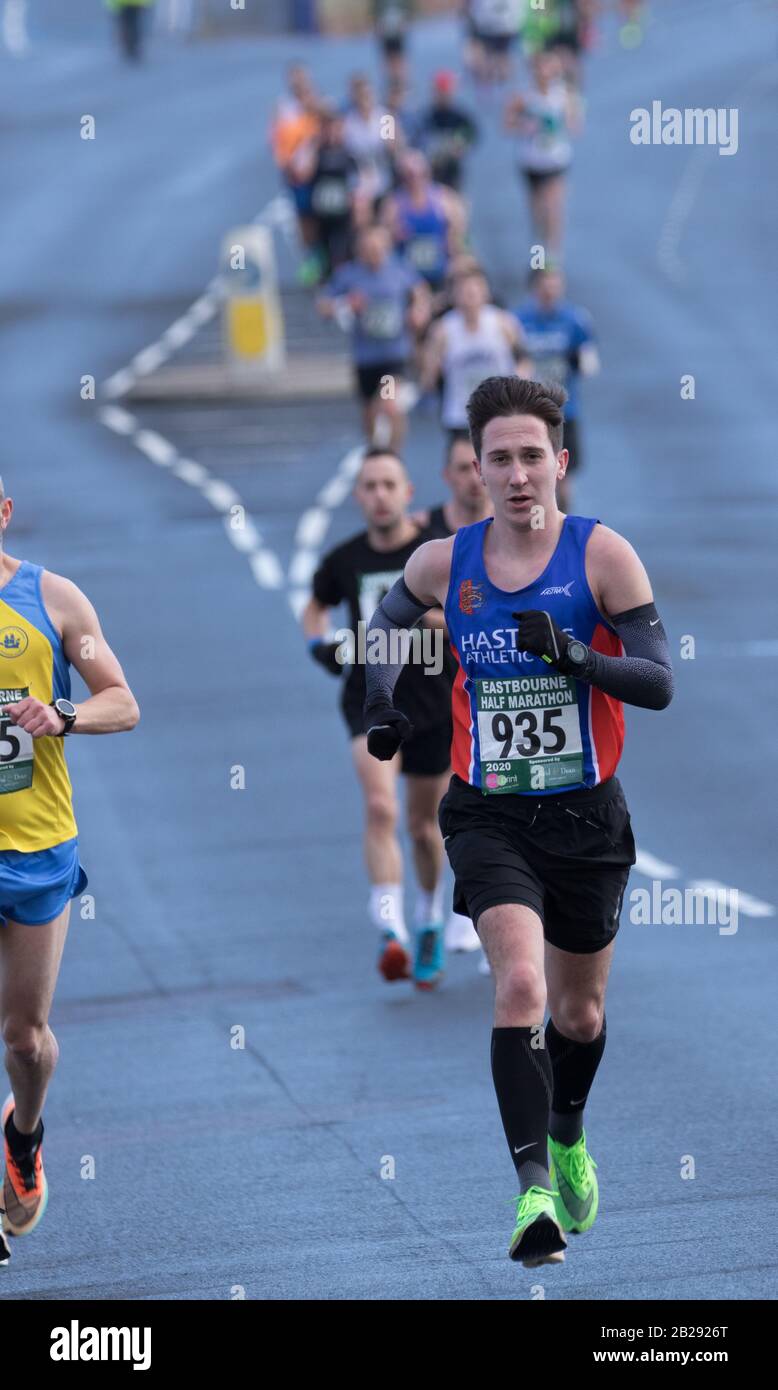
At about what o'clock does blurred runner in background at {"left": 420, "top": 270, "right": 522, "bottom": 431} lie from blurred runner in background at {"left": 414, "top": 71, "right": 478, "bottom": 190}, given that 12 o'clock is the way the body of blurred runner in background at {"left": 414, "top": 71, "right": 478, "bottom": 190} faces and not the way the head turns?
blurred runner in background at {"left": 420, "top": 270, "right": 522, "bottom": 431} is roughly at 12 o'clock from blurred runner in background at {"left": 414, "top": 71, "right": 478, "bottom": 190}.

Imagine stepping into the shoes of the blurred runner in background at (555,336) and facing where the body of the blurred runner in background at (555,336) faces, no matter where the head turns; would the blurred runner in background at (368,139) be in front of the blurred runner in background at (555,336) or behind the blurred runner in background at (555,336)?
behind

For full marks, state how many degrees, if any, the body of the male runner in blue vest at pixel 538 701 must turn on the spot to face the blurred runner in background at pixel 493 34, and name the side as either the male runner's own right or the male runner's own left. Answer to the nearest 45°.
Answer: approximately 180°

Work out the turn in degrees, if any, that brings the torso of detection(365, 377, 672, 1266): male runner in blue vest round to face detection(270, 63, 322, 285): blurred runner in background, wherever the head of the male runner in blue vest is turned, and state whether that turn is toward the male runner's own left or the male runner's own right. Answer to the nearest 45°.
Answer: approximately 180°

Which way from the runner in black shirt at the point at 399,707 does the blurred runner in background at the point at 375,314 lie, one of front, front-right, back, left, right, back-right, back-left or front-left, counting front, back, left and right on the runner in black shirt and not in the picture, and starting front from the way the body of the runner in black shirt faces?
back

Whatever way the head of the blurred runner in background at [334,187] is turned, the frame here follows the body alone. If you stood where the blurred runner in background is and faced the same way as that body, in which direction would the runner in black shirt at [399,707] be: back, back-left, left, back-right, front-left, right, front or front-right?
front

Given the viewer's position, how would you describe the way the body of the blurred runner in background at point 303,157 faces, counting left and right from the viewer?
facing the viewer

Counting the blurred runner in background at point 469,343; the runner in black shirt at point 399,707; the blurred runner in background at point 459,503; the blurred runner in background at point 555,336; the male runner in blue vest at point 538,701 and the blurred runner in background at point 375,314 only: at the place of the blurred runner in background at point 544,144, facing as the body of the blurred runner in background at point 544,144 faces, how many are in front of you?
6

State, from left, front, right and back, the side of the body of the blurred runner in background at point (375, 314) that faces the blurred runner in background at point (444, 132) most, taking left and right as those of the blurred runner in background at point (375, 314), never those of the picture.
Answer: back

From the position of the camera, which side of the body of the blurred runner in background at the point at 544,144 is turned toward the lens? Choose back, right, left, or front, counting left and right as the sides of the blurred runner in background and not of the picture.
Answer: front

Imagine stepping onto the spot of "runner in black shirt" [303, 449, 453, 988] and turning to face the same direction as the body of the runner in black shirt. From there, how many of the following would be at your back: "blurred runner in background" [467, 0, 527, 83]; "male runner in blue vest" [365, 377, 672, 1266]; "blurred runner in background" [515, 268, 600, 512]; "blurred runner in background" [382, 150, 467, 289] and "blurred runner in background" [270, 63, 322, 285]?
4

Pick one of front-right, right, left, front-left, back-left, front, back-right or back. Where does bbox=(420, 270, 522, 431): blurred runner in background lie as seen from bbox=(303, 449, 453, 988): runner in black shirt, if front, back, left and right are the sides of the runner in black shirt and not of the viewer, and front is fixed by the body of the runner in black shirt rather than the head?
back

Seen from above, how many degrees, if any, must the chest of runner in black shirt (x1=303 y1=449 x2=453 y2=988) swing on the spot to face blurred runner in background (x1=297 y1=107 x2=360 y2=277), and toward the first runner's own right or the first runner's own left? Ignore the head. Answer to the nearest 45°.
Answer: approximately 180°

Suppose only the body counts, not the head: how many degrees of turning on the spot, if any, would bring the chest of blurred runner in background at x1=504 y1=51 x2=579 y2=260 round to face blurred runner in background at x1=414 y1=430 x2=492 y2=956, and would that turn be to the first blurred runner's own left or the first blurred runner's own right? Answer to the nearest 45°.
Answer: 0° — they already face them

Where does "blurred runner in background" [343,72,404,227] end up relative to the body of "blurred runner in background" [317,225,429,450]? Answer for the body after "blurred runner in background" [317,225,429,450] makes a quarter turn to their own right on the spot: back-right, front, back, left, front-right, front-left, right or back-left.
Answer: right

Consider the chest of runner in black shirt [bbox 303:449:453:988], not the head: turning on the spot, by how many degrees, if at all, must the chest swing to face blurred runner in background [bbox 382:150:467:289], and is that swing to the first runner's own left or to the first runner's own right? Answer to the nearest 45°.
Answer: approximately 180°
